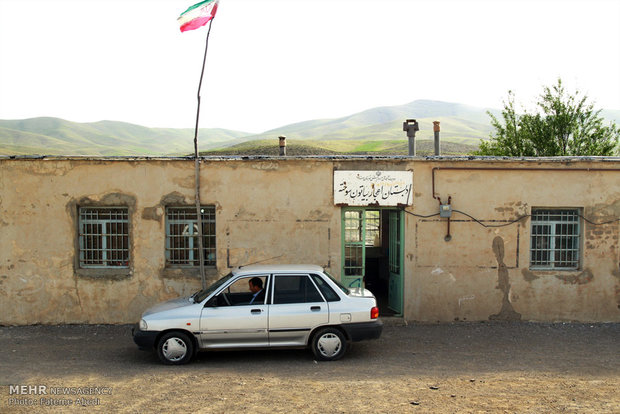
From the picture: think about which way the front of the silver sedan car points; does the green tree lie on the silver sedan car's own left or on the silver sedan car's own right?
on the silver sedan car's own right

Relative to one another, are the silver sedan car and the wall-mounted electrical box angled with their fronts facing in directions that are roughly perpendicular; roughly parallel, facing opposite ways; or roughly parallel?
roughly perpendicular

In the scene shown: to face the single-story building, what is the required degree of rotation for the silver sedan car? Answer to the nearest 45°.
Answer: approximately 90° to its right

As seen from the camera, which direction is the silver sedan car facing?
to the viewer's left

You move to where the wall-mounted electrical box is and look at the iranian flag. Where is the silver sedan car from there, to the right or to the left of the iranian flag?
left

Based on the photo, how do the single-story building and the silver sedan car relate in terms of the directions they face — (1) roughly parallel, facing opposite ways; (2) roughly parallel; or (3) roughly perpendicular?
roughly perpendicular

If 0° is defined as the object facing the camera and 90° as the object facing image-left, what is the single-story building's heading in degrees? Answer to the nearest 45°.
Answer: approximately 0°

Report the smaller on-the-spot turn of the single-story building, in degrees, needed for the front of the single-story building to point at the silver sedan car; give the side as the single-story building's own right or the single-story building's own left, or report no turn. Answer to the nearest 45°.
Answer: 0° — it already faces it
